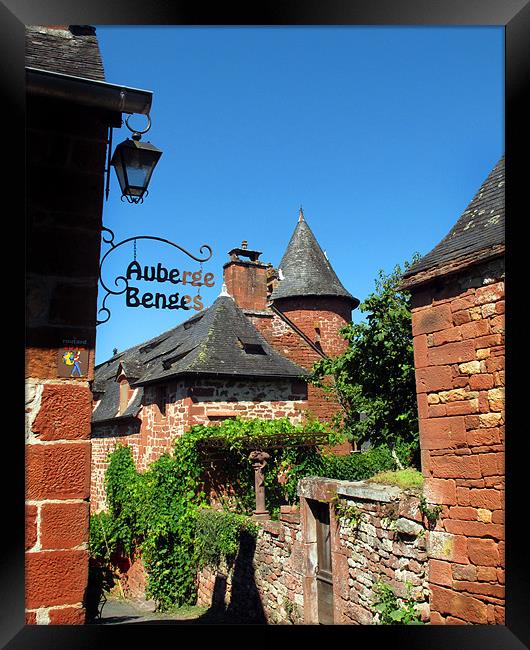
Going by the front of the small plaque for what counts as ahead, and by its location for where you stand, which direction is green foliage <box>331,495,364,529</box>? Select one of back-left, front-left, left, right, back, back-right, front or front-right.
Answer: back-left

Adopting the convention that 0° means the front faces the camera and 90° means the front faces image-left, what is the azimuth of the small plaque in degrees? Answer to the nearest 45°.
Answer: approximately 0°
